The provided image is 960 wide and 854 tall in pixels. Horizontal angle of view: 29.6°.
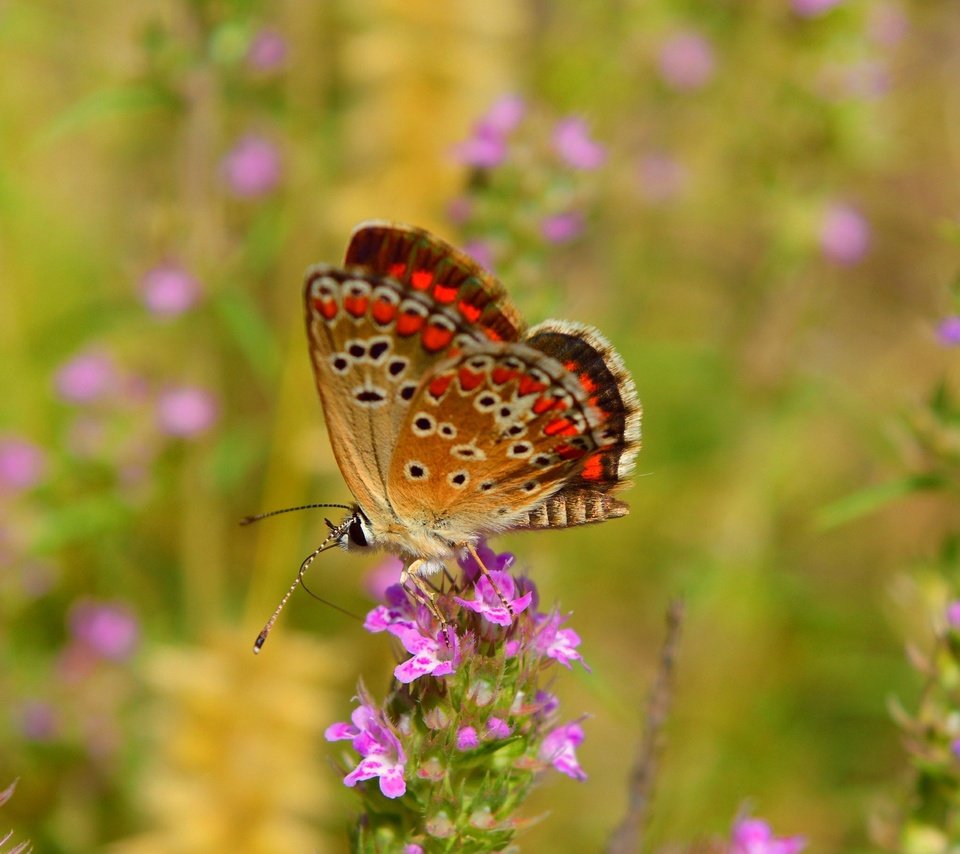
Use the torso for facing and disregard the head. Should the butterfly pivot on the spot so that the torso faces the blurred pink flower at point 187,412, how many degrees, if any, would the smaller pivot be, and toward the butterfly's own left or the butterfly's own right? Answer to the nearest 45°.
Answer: approximately 45° to the butterfly's own right

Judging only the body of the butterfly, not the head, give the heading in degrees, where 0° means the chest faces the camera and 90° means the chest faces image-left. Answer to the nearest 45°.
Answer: approximately 90°

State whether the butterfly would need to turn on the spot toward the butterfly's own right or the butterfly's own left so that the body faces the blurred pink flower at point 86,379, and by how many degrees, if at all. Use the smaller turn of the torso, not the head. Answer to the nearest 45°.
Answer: approximately 45° to the butterfly's own right

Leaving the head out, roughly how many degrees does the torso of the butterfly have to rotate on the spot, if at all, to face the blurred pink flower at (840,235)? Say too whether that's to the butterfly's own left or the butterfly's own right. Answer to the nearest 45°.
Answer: approximately 135° to the butterfly's own right
